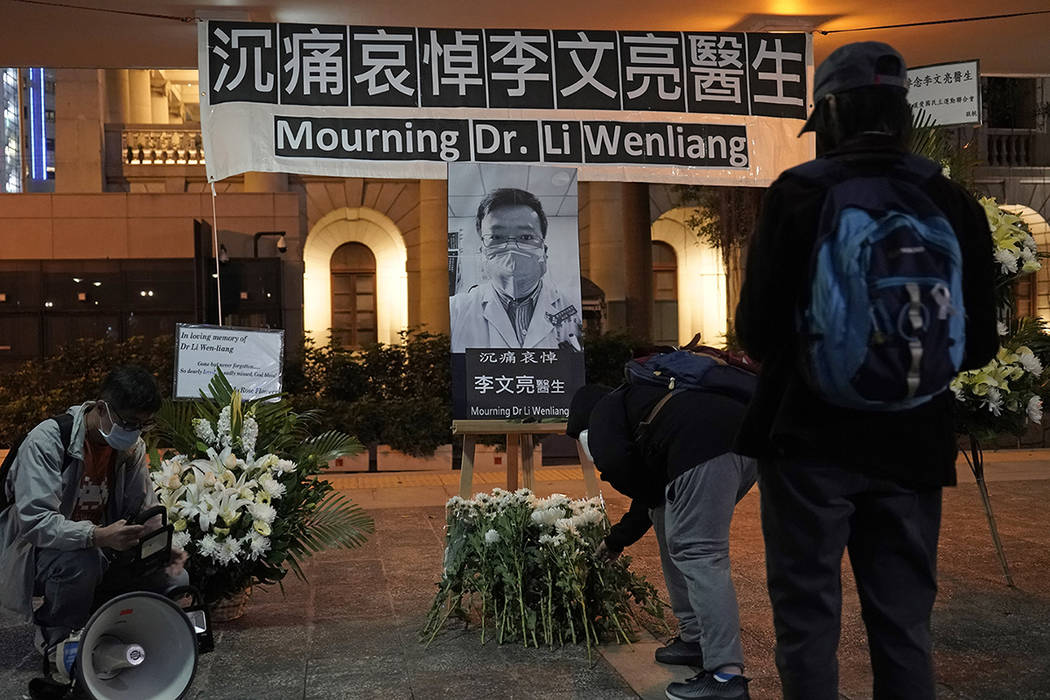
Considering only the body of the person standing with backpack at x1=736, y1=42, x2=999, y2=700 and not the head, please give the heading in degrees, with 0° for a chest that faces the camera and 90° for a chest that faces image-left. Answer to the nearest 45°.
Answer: approximately 135°

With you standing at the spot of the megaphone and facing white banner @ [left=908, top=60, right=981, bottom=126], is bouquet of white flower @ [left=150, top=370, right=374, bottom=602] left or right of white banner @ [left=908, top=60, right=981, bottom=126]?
left

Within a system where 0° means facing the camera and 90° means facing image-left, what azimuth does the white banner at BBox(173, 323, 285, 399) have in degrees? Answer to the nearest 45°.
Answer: approximately 0°

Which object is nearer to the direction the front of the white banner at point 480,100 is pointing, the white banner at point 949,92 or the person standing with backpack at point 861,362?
the person standing with backpack

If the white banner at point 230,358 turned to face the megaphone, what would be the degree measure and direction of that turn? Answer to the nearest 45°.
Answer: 0° — it already faces it
